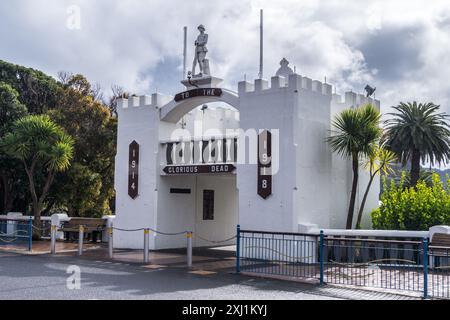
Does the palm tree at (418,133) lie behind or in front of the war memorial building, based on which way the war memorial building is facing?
behind

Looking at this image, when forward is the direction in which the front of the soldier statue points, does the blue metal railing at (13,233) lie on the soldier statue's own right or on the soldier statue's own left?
on the soldier statue's own right

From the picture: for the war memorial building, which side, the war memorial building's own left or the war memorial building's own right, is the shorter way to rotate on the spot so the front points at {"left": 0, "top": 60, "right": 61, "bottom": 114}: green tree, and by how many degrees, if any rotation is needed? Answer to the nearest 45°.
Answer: approximately 90° to the war memorial building's own right

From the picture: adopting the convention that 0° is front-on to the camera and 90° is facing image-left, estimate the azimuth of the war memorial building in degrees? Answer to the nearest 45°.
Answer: approximately 45°

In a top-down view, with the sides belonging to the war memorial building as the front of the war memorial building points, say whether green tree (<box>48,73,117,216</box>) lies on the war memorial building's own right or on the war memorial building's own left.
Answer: on the war memorial building's own right

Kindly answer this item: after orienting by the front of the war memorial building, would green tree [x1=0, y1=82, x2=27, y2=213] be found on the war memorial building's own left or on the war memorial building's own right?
on the war memorial building's own right

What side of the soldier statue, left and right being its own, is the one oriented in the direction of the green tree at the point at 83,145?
right

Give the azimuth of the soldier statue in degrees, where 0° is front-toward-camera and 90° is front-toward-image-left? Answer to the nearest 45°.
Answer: approximately 45°

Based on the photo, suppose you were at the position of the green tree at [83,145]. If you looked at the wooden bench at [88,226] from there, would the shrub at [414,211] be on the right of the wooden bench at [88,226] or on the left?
left

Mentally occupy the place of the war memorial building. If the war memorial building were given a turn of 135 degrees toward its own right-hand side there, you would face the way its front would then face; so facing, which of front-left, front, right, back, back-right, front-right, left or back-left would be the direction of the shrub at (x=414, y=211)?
right

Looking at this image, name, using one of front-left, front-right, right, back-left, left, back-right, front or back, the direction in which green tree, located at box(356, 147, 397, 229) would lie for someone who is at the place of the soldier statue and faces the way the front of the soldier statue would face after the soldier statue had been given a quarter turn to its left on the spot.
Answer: front-left

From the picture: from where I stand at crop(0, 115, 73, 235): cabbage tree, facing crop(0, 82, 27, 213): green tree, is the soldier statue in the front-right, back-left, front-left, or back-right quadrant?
back-right

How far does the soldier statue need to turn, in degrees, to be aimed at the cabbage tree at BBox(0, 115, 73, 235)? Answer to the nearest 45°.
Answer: approximately 90° to its right
